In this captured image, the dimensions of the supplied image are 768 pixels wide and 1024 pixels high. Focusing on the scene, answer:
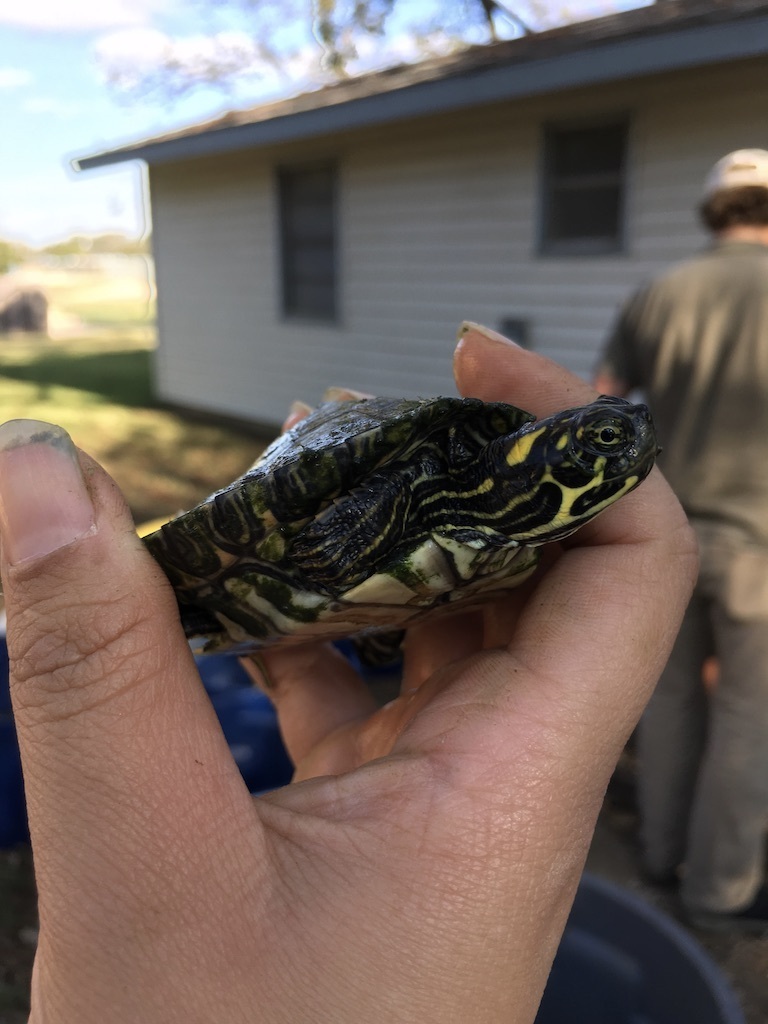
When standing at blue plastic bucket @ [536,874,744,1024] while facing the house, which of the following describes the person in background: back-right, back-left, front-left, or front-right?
front-right

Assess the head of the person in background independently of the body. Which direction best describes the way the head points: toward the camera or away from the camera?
away from the camera

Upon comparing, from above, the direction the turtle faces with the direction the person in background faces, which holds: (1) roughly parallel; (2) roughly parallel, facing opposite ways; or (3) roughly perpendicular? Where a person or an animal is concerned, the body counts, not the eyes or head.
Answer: roughly perpendicular

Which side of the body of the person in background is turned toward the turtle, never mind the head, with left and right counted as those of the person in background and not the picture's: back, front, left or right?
back

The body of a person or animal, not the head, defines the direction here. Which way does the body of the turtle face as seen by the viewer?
to the viewer's right

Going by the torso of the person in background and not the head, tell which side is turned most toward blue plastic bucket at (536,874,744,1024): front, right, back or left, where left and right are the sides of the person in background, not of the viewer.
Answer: back

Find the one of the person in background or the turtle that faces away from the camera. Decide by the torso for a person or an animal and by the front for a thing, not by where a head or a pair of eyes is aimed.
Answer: the person in background

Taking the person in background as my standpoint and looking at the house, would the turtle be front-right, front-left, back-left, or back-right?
back-left

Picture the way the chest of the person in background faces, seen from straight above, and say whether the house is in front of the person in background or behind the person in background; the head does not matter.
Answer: in front

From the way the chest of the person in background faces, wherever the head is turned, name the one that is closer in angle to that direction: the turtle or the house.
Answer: the house

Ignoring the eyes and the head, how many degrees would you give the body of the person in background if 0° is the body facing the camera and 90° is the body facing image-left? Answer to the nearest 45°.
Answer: approximately 180°

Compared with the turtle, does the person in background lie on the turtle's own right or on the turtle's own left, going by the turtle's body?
on the turtle's own left

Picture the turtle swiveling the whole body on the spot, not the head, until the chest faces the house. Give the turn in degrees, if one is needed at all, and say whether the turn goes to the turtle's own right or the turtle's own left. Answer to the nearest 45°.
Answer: approximately 90° to the turtle's own left

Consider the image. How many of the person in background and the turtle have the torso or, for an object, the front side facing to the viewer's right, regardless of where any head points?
1
